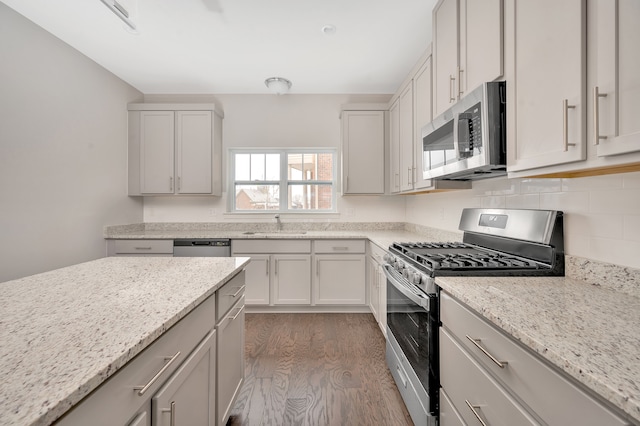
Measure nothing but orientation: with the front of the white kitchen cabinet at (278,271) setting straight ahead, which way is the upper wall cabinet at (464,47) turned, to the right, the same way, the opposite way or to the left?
to the right

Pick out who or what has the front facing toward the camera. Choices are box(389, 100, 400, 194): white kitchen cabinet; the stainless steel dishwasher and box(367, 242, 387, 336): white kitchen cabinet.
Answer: the stainless steel dishwasher

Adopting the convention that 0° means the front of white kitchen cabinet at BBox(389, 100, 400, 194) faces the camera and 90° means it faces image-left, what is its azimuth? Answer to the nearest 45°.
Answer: approximately 90°

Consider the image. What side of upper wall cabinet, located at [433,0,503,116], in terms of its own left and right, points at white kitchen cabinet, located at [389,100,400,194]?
right

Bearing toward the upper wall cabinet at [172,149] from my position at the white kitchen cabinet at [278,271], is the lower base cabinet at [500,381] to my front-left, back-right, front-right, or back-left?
back-left

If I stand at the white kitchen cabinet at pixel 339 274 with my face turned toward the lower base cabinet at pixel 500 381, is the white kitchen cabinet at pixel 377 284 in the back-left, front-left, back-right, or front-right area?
front-left

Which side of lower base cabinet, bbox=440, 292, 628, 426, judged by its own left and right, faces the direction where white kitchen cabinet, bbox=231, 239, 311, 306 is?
right

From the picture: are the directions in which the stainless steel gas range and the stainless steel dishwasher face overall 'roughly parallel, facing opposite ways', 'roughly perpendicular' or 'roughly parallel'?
roughly perpendicular

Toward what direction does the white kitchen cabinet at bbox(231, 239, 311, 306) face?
toward the camera

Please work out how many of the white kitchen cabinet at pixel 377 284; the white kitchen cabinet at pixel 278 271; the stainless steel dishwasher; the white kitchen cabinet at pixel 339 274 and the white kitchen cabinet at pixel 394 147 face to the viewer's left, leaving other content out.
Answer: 2

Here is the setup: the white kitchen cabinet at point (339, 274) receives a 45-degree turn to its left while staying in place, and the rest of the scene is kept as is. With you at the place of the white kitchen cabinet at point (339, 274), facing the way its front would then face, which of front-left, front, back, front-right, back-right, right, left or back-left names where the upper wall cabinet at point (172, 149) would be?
back-right

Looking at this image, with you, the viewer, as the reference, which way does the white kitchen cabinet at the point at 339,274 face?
facing the viewer

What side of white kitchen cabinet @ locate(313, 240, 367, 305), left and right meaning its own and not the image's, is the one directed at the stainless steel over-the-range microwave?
front
